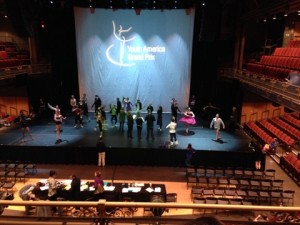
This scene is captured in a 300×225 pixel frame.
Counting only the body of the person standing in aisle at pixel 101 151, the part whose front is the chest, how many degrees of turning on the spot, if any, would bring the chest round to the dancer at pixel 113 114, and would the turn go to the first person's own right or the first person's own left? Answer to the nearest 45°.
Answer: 0° — they already face them

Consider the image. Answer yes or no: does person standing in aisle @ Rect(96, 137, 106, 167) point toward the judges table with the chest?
no

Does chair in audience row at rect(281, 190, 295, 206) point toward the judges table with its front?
no

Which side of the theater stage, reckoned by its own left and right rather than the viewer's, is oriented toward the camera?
front

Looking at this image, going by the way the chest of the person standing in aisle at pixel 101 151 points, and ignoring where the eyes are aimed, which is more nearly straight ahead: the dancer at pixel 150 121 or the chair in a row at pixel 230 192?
the dancer

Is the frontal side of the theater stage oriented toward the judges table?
yes

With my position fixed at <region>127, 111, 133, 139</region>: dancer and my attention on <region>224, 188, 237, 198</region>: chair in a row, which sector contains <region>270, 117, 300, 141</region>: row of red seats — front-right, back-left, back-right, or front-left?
front-left

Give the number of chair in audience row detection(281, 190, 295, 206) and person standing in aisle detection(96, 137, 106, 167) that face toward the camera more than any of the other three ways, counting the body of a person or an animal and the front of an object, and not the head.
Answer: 0

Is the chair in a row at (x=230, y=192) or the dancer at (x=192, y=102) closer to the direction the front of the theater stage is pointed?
the chair in a row

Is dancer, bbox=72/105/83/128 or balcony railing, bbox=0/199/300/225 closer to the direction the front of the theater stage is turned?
the balcony railing

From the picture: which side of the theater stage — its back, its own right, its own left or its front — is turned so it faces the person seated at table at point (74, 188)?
front

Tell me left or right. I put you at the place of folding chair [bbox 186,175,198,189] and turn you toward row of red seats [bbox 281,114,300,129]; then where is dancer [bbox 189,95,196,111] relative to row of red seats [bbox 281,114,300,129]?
left

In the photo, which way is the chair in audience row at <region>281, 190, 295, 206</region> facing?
away from the camera

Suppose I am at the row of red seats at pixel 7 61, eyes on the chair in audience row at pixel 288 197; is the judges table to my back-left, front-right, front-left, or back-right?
front-right

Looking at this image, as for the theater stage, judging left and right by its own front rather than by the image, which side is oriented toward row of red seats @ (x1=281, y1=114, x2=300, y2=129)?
left

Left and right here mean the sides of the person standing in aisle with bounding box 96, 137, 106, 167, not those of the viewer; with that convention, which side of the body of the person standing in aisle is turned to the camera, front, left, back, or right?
back

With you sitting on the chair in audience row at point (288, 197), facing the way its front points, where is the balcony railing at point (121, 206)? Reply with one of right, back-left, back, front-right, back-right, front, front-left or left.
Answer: back

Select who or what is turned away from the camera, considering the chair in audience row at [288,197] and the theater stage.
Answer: the chair in audience row

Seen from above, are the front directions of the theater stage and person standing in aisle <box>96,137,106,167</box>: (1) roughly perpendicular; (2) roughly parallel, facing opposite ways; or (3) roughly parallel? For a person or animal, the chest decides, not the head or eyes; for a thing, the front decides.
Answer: roughly parallel, facing opposite ways

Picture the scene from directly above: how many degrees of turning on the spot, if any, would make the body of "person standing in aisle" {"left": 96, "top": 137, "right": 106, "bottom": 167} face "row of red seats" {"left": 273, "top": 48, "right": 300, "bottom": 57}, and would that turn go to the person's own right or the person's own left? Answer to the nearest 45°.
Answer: approximately 90° to the person's own right

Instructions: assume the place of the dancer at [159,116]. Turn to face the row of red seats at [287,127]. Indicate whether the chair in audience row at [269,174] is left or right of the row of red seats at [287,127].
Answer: right
